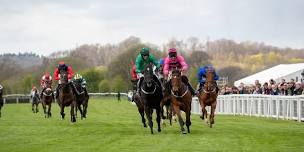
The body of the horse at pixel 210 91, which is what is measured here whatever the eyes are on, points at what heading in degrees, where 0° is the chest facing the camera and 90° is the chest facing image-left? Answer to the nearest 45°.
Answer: approximately 0°

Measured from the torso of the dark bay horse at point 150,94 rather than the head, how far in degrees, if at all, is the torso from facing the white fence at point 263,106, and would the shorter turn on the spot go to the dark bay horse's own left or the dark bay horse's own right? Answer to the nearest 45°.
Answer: approximately 135° to the dark bay horse's own left

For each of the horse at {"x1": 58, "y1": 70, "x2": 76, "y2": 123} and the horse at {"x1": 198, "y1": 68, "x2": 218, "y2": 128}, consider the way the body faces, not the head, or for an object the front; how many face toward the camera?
2

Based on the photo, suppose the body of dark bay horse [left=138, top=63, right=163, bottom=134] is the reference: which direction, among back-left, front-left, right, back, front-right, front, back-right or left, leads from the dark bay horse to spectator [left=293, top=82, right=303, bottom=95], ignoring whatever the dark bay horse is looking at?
back-left

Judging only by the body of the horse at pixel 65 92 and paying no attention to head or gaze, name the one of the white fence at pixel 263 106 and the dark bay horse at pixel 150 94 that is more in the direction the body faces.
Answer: the dark bay horse
